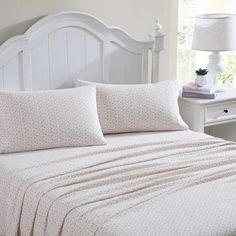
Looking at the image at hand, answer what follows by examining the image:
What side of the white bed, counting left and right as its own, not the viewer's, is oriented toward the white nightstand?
left

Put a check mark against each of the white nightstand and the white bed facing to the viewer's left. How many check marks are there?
0

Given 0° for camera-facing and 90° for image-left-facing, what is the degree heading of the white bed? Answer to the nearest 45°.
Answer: approximately 315°

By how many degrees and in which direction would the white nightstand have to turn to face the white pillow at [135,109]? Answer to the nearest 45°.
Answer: approximately 90° to its right

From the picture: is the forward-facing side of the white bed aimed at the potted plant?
no

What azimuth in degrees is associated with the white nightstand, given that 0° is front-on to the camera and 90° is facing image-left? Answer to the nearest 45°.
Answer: approximately 315°

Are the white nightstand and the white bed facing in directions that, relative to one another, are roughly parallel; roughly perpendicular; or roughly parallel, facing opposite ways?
roughly parallel

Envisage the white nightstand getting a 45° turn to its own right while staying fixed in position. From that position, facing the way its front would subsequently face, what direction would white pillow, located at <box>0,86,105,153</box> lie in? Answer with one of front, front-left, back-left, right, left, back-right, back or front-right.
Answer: front-right

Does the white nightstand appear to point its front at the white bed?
no
